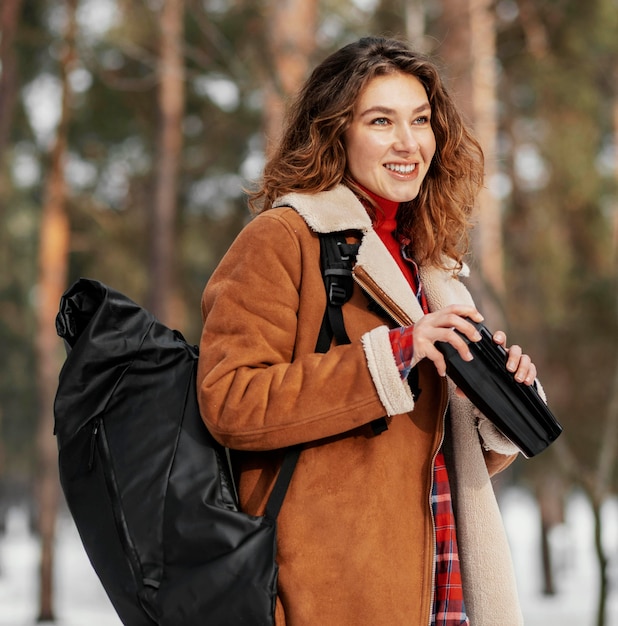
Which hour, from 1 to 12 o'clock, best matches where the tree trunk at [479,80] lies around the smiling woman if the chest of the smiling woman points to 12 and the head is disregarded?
The tree trunk is roughly at 8 o'clock from the smiling woman.

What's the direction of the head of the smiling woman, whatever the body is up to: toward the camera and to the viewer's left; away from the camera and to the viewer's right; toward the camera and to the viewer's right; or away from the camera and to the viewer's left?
toward the camera and to the viewer's right

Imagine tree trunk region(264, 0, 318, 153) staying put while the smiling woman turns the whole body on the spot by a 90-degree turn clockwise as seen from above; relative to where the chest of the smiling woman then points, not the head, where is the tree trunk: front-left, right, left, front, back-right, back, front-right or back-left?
back-right

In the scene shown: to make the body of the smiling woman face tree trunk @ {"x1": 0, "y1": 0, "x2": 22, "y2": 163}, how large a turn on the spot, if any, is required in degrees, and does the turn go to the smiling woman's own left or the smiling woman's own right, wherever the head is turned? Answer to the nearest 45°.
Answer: approximately 180°

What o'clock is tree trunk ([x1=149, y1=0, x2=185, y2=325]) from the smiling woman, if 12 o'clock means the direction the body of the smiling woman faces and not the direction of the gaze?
The tree trunk is roughly at 7 o'clock from the smiling woman.

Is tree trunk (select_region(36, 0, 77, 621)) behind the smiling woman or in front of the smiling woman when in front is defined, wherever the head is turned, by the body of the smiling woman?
behind

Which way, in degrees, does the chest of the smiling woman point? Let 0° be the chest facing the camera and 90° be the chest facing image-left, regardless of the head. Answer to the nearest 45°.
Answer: approximately 315°

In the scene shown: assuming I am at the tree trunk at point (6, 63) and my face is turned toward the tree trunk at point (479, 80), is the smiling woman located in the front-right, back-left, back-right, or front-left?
front-right
